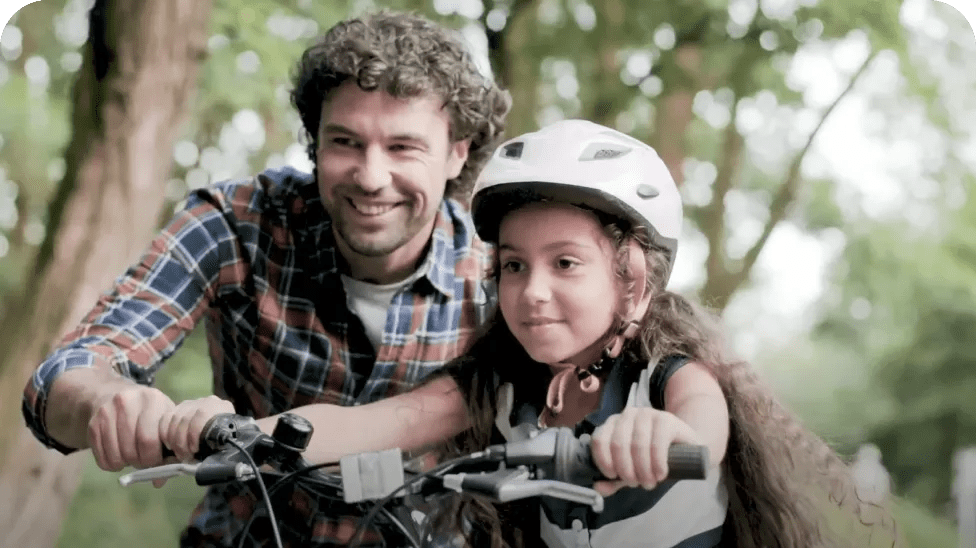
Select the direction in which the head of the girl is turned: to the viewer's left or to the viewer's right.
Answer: to the viewer's left

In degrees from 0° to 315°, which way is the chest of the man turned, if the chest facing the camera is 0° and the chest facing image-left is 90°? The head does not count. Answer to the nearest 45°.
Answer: approximately 0°

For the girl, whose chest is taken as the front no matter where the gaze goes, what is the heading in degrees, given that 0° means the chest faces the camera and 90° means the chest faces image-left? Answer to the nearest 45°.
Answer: approximately 45°

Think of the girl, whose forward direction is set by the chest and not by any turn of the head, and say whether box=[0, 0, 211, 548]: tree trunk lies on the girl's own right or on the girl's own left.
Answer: on the girl's own right
